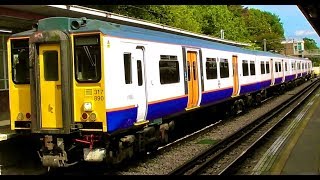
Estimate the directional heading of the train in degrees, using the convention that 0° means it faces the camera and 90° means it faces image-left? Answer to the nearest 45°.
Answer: approximately 45°
